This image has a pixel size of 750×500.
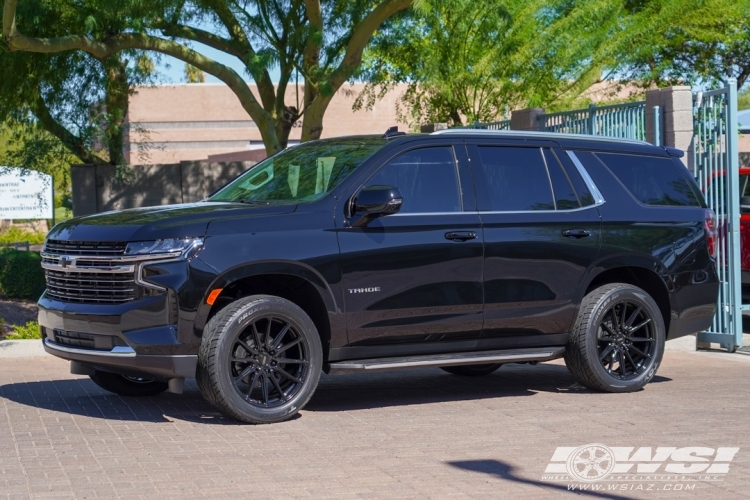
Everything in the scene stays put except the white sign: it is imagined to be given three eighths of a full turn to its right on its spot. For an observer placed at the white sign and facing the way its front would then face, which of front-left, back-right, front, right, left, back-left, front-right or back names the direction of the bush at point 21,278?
back-left

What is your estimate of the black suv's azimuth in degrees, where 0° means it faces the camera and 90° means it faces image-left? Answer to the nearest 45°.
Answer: approximately 45°

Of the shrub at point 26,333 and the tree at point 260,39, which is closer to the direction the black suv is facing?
the shrub

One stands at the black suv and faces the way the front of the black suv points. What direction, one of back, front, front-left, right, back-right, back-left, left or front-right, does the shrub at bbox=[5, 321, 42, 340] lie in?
right

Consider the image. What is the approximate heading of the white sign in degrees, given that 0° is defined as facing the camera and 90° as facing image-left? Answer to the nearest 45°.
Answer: approximately 0°

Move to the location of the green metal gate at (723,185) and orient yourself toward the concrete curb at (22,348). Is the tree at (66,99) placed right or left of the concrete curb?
right

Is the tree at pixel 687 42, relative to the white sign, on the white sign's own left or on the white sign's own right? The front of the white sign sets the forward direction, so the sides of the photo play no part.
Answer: on the white sign's own left

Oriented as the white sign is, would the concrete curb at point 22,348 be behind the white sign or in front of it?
in front

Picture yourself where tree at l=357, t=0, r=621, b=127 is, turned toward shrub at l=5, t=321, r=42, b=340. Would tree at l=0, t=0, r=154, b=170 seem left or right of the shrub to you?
right

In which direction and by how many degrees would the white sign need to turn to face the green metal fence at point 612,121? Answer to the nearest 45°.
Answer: approximately 45° to its left

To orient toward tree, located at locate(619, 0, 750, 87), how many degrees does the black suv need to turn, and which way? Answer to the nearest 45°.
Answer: approximately 180°

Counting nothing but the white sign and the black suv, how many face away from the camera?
0
